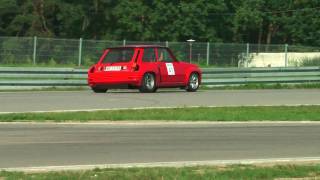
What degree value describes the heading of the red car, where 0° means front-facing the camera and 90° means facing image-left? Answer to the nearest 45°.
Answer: approximately 225°

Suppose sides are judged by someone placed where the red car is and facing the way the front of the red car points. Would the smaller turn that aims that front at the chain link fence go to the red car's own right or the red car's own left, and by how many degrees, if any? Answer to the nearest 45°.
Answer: approximately 45° to the red car's own left
